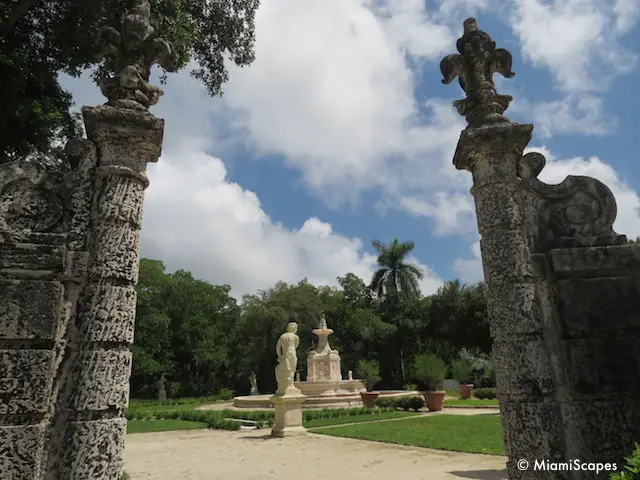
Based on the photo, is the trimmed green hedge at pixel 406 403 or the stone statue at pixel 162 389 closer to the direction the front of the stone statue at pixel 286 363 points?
the trimmed green hedge

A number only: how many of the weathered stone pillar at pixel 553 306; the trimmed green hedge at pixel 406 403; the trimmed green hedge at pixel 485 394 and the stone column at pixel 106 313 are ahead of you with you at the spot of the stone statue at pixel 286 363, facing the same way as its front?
2
